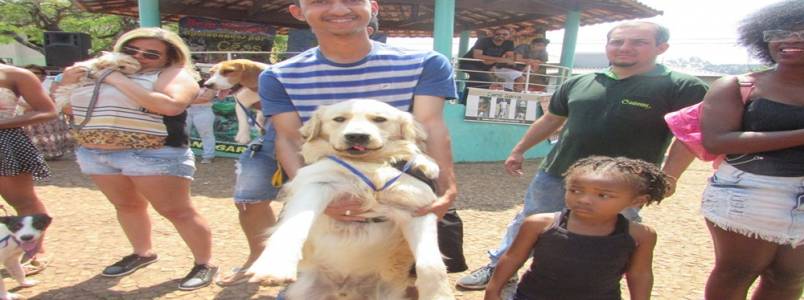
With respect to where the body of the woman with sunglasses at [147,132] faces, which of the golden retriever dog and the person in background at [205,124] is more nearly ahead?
the golden retriever dog

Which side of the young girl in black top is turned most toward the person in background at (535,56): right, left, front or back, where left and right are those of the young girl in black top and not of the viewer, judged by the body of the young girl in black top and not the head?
back

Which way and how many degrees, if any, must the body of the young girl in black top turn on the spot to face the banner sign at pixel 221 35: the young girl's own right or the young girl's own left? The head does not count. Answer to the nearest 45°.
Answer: approximately 135° to the young girl's own right

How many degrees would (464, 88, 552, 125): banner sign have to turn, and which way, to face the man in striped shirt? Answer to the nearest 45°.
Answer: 0° — it already faces them

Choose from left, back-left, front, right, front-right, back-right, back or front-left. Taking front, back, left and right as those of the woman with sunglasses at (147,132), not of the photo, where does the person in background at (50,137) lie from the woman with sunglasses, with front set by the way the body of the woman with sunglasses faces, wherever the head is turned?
back-right

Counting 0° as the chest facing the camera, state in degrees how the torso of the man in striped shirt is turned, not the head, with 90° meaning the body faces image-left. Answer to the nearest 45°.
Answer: approximately 0°
